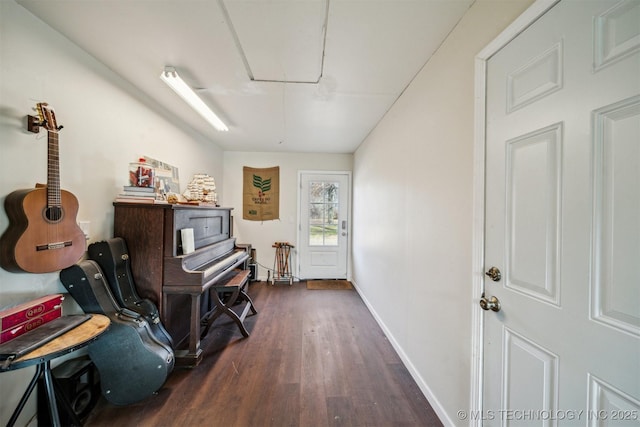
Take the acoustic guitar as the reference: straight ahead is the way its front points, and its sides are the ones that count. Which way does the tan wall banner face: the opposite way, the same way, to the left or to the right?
to the right

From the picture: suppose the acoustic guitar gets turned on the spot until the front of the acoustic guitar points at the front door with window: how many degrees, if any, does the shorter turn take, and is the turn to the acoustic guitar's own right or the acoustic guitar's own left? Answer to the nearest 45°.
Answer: approximately 45° to the acoustic guitar's own left

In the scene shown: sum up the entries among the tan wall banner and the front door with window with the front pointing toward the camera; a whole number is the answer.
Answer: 2

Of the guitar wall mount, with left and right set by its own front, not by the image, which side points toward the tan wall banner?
left

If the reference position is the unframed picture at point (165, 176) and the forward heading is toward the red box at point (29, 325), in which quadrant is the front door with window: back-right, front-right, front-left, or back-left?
back-left

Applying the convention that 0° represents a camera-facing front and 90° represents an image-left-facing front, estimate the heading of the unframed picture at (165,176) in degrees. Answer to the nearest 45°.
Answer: approximately 315°

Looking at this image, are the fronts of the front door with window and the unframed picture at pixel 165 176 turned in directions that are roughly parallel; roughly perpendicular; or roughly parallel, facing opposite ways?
roughly perpendicular

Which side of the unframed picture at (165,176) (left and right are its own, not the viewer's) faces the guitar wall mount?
right

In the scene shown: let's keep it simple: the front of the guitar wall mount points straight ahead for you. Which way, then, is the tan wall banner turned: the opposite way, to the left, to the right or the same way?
to the right

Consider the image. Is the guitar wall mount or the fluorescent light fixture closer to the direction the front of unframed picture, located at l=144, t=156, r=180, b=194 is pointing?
the fluorescent light fixture

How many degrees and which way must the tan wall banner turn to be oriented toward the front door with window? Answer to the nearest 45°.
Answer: approximately 90° to its left

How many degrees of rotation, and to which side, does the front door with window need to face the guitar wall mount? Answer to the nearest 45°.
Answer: approximately 45° to its right
